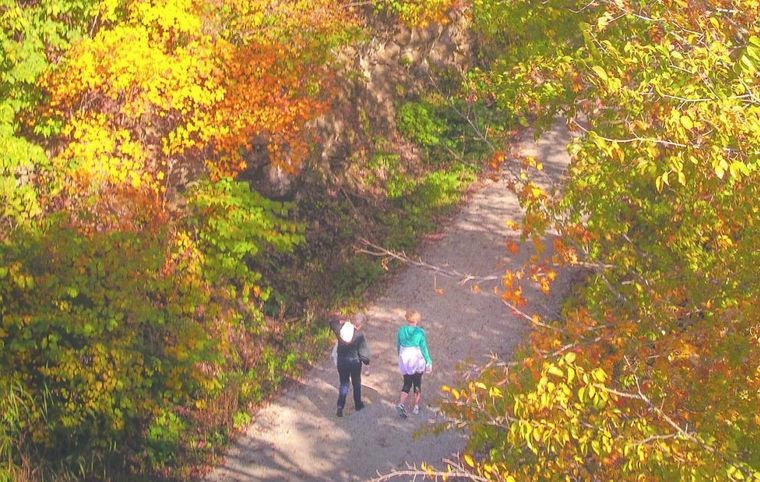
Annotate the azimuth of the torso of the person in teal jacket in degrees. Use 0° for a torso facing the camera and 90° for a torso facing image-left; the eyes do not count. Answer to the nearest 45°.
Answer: approximately 180°

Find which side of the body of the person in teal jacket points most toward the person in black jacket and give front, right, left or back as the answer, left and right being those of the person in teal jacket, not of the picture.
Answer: left
